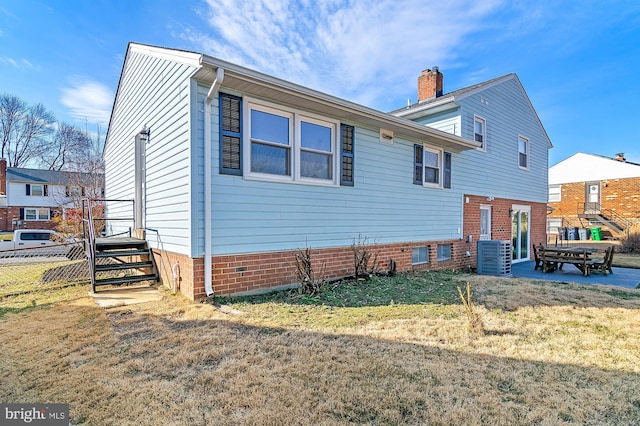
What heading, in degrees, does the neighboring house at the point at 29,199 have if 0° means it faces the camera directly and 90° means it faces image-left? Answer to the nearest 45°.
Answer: approximately 0°

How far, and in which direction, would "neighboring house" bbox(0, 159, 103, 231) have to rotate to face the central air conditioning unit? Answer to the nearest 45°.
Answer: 0° — it already faces it

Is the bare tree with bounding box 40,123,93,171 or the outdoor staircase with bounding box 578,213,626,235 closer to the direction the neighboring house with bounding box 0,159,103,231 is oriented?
the outdoor staircase

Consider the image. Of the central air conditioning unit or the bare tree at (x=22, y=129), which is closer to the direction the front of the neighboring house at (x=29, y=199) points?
the central air conditioning unit

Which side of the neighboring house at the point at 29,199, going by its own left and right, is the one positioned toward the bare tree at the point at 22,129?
back
